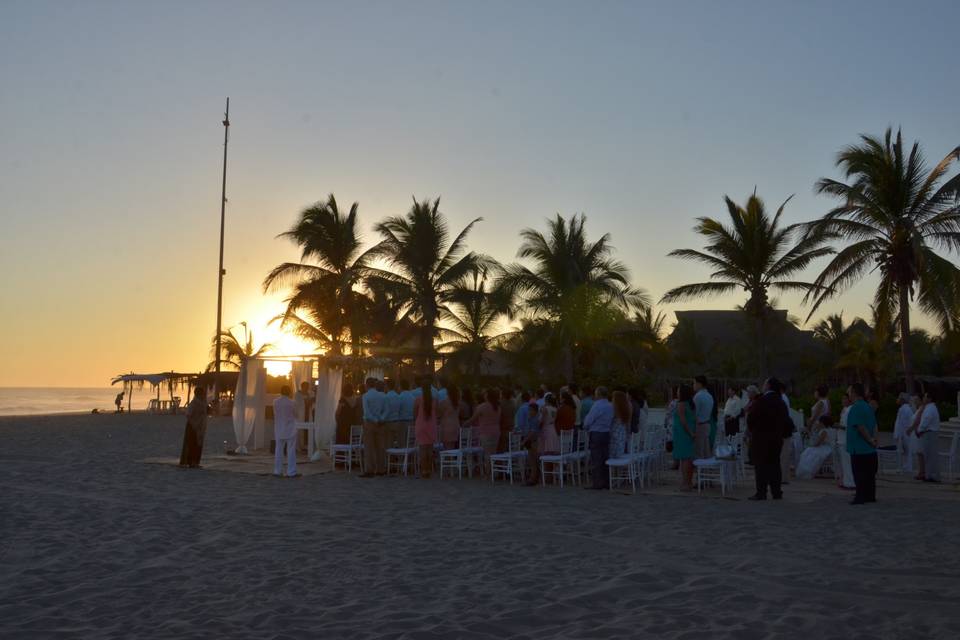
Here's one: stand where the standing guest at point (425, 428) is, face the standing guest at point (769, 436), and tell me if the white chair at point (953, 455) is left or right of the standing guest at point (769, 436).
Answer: left

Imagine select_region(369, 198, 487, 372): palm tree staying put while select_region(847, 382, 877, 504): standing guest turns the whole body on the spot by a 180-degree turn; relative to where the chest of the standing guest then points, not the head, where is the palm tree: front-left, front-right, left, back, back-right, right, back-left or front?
back-left

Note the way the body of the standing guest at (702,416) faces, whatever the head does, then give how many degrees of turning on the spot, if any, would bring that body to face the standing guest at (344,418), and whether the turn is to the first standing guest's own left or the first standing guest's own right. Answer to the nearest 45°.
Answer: approximately 45° to the first standing guest's own left

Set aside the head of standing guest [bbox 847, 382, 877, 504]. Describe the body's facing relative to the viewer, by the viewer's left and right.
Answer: facing to the left of the viewer

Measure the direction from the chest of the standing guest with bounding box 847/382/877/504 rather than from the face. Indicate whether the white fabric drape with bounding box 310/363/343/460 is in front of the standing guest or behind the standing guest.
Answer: in front

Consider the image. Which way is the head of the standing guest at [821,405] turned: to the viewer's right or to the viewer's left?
to the viewer's left

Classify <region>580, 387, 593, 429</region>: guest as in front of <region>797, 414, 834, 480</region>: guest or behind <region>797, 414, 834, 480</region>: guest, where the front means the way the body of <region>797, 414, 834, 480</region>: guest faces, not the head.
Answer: in front

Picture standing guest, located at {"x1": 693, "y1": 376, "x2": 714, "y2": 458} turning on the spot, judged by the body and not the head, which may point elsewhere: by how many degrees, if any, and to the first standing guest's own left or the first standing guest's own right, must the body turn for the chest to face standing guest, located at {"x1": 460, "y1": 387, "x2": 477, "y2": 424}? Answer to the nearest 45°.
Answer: approximately 45° to the first standing guest's own left

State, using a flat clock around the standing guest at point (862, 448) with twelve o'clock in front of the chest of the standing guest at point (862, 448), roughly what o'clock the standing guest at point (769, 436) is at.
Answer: the standing guest at point (769, 436) is roughly at 12 o'clock from the standing guest at point (862, 448).

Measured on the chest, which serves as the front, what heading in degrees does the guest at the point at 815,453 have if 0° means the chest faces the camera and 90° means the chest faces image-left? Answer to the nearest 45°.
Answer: approximately 90°

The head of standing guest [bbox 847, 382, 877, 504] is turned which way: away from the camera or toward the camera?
away from the camera

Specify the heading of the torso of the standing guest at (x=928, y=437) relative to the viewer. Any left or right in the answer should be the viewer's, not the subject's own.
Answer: facing to the left of the viewer

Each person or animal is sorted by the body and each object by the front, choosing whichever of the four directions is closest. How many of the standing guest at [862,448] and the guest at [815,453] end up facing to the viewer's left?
2

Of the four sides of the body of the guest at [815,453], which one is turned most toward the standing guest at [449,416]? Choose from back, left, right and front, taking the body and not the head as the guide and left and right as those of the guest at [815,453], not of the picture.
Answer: front

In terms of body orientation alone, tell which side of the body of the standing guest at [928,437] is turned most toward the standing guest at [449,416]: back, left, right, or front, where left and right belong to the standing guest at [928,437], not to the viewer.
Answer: front
